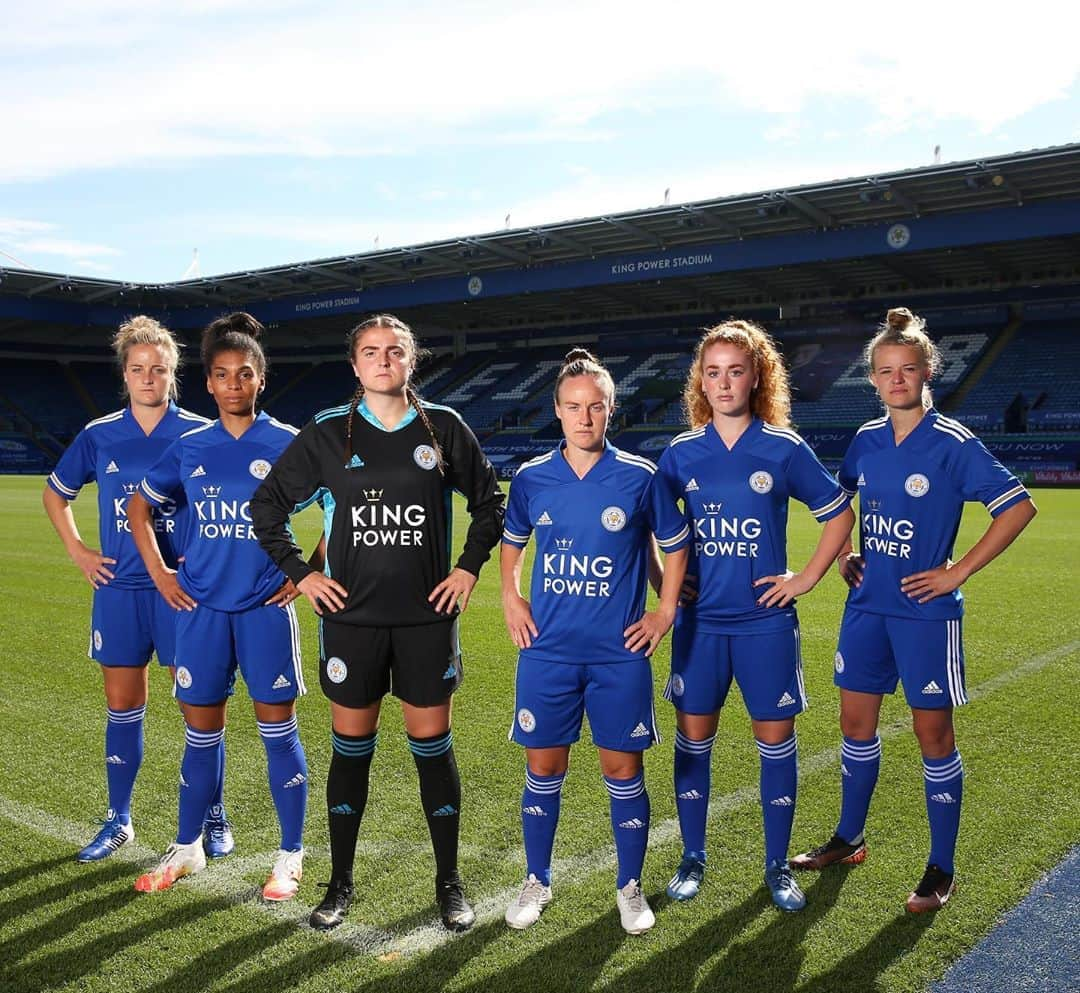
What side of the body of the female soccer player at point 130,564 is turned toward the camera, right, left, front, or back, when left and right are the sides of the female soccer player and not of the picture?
front

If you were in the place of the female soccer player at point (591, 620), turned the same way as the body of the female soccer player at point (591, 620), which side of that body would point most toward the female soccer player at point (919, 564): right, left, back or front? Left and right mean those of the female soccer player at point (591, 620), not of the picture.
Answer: left

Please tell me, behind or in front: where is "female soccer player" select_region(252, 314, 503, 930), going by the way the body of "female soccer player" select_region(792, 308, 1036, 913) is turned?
in front

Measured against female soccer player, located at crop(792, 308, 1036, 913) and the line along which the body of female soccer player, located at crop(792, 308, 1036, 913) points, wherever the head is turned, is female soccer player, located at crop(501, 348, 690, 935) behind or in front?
in front

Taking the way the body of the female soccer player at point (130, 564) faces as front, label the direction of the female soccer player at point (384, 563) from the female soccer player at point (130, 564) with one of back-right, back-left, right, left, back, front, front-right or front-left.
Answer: front-left

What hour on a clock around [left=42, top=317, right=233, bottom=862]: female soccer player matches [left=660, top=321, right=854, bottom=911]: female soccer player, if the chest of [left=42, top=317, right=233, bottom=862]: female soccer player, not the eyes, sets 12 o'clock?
[left=660, top=321, right=854, bottom=911]: female soccer player is roughly at 10 o'clock from [left=42, top=317, right=233, bottom=862]: female soccer player.

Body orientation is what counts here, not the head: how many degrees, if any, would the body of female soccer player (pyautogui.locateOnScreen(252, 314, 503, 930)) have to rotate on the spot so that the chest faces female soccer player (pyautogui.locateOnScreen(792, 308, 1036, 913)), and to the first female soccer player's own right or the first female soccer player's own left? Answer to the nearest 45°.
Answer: approximately 90° to the first female soccer player's own left

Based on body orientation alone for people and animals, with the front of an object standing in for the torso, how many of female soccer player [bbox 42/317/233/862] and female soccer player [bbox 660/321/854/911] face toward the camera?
2

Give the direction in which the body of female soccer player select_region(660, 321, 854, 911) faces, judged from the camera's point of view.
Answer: toward the camera
